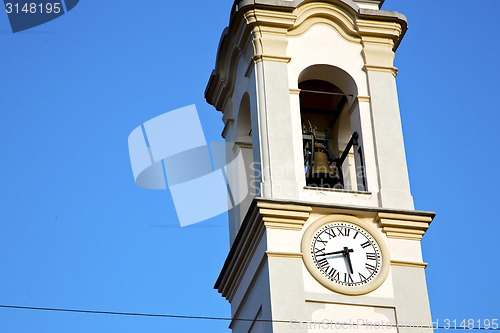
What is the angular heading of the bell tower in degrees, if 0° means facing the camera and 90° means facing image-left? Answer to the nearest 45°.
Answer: approximately 0°
